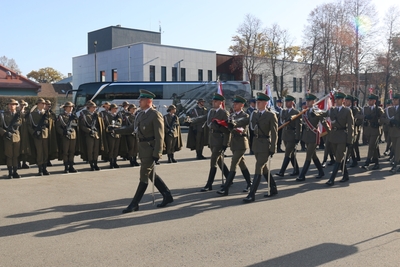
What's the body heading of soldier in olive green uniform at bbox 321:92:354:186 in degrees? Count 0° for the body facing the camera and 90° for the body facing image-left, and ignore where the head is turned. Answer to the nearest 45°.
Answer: approximately 45°

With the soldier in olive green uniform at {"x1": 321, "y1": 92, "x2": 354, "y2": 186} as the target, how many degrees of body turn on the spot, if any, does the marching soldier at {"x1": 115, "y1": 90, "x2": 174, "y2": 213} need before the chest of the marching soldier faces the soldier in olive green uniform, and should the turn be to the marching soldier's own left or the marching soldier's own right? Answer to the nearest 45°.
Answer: approximately 180°

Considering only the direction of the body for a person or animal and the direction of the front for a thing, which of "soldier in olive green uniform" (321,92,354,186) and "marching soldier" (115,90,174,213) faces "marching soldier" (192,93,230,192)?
the soldier in olive green uniform

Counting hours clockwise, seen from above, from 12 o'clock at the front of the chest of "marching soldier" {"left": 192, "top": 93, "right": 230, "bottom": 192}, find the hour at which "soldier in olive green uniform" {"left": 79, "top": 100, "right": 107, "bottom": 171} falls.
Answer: The soldier in olive green uniform is roughly at 3 o'clock from the marching soldier.

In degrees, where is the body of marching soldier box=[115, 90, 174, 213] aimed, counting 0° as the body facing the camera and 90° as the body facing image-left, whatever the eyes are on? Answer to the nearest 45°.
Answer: approximately 45°

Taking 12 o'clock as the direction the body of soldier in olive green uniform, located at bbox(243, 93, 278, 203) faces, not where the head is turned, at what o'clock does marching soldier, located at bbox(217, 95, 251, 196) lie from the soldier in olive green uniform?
The marching soldier is roughly at 3 o'clock from the soldier in olive green uniform.

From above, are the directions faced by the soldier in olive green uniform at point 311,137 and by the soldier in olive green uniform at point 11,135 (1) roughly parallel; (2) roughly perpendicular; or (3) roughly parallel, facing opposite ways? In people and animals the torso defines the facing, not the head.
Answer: roughly perpendicular

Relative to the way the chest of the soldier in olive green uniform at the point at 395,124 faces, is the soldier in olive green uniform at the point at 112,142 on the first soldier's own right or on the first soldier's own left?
on the first soldier's own right
